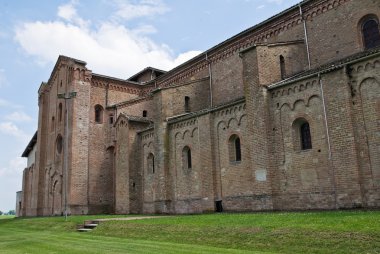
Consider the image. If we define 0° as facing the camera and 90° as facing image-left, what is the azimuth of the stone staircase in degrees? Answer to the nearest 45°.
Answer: approximately 45°
